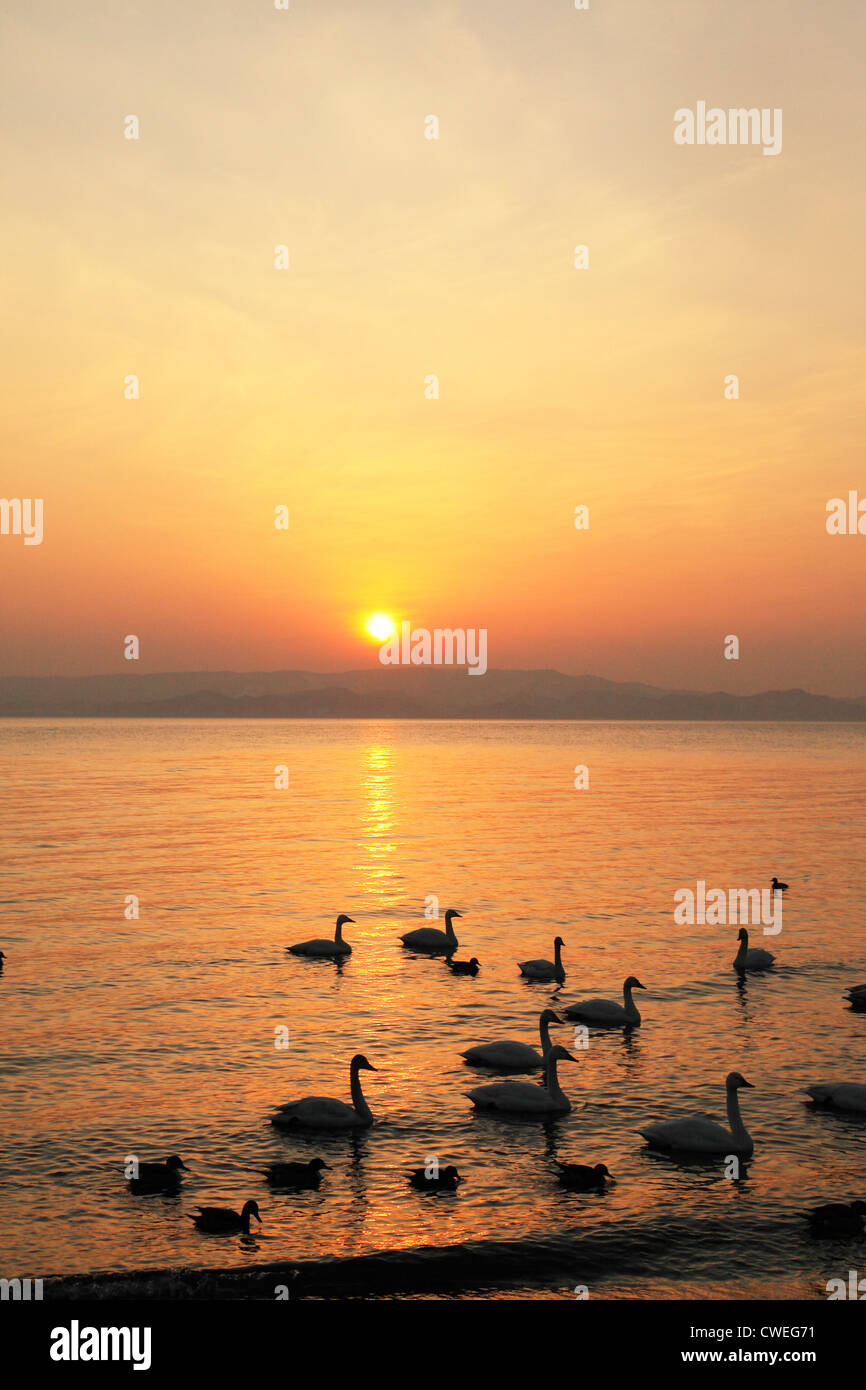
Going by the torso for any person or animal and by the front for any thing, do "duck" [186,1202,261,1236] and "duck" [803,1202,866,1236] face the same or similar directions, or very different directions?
same or similar directions

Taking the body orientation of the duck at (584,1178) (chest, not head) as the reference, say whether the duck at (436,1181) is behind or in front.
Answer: behind

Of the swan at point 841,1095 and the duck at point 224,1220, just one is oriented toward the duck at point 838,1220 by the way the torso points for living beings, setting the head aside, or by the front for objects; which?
the duck at point 224,1220

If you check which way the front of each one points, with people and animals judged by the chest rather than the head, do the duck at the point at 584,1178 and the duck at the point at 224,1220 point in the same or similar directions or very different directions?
same or similar directions

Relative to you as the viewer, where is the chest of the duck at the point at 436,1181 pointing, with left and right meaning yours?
facing to the right of the viewer

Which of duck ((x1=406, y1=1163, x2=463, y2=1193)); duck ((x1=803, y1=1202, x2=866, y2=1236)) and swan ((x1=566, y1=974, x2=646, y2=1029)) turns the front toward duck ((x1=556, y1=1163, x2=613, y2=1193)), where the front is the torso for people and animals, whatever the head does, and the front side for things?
duck ((x1=406, y1=1163, x2=463, y2=1193))

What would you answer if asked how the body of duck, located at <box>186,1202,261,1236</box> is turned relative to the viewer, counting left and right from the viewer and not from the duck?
facing to the right of the viewer

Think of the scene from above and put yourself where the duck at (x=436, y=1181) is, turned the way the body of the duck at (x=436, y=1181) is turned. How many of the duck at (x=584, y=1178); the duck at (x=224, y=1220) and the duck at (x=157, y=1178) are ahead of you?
1

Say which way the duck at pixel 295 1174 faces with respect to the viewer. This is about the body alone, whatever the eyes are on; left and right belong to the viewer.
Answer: facing to the right of the viewer

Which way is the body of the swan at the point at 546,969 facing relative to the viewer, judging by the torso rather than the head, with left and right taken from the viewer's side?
facing to the right of the viewer

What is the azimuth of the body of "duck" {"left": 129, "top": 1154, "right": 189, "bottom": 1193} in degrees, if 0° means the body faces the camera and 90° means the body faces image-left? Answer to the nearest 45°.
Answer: approximately 270°

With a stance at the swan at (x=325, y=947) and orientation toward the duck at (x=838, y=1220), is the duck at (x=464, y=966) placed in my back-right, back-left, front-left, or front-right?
front-left

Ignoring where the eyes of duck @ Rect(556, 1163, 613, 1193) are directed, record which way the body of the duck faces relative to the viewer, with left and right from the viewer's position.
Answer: facing to the right of the viewer

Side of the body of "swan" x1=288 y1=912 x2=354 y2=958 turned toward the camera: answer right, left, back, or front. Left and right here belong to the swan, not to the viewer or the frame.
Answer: right

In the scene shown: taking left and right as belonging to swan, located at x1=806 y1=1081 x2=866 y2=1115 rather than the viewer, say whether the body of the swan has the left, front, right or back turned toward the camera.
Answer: right

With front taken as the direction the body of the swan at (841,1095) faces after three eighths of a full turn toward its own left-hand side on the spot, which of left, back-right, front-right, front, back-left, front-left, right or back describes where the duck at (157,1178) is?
left
